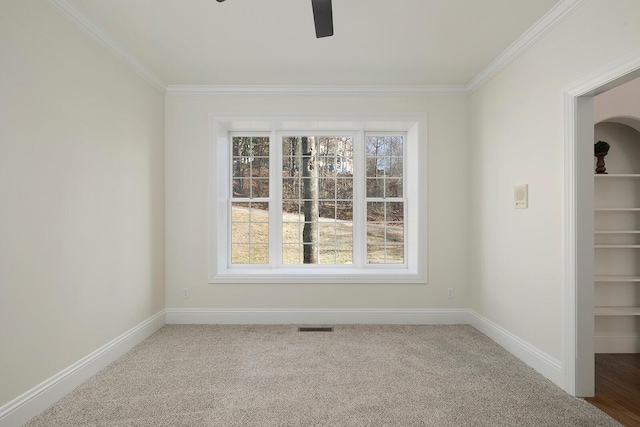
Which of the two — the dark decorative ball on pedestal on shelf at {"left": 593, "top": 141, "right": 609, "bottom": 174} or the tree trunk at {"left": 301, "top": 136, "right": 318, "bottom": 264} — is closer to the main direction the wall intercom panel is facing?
the tree trunk

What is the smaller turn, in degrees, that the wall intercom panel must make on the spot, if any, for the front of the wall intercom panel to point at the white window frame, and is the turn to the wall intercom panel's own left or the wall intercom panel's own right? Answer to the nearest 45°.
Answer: approximately 45° to the wall intercom panel's own right

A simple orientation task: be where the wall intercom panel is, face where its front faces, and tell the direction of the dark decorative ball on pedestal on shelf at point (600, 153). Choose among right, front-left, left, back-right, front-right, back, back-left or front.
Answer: back

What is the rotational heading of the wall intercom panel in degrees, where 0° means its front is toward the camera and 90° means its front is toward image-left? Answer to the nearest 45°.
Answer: approximately 45°

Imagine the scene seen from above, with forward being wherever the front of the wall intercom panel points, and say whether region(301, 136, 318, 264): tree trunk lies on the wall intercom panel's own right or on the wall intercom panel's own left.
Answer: on the wall intercom panel's own right

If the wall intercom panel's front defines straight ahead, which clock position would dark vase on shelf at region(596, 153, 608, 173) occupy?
The dark vase on shelf is roughly at 6 o'clock from the wall intercom panel.

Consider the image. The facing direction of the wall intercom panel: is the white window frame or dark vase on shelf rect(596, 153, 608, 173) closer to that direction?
the white window frame

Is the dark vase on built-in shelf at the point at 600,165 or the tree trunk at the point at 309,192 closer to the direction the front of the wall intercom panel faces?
the tree trunk

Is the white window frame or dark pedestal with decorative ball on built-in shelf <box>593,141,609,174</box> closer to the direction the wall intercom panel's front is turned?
the white window frame
